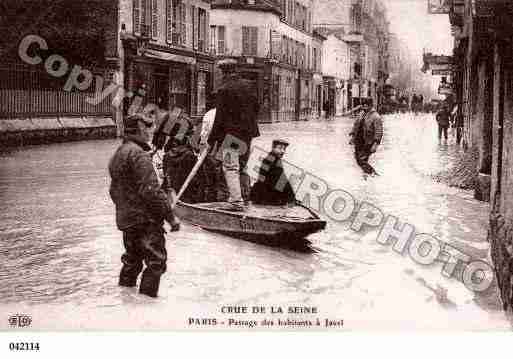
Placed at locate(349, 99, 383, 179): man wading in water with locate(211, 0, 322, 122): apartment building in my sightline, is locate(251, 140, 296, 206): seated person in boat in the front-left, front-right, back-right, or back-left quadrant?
back-left

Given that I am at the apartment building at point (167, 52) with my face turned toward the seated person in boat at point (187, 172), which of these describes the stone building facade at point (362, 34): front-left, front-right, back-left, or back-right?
back-left
